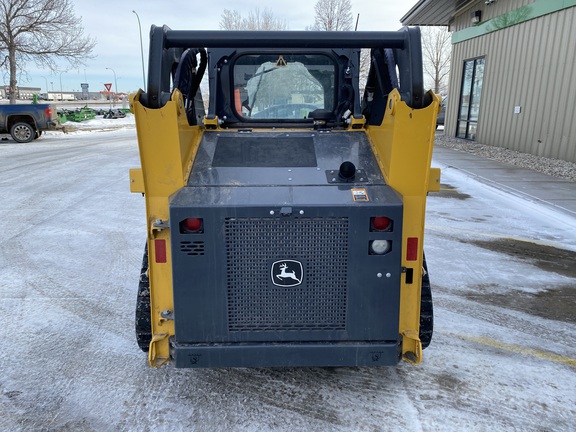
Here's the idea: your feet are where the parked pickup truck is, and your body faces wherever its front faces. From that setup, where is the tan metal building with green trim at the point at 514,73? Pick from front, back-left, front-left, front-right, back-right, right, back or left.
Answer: back-left

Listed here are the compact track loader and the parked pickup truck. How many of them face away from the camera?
1

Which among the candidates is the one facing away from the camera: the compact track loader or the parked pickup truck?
the compact track loader

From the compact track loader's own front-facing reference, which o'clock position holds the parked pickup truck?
The parked pickup truck is roughly at 11 o'clock from the compact track loader.

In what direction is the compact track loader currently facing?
away from the camera

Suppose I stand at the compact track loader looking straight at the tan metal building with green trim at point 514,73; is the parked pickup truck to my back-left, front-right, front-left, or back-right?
front-left

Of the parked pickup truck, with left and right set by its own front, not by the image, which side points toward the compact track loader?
left

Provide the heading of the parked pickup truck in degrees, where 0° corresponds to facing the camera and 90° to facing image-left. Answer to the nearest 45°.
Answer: approximately 90°

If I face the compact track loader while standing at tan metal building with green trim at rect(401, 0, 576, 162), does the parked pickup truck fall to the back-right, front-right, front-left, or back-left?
front-right

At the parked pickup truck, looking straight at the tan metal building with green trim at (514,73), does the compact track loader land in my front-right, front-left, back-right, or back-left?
front-right
